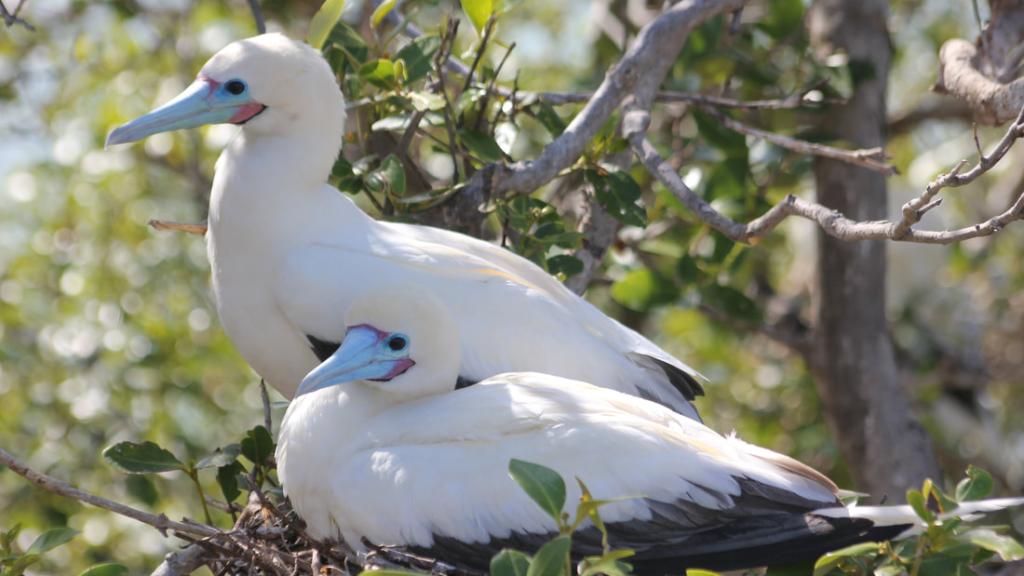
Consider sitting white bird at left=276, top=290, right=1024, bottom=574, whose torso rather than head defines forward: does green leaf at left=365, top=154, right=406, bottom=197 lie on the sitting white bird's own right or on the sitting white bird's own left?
on the sitting white bird's own right

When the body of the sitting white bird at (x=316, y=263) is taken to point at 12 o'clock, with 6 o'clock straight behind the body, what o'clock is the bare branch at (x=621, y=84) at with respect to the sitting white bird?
The bare branch is roughly at 5 o'clock from the sitting white bird.

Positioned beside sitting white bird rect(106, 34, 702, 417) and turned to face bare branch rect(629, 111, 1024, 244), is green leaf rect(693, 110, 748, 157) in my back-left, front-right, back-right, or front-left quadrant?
front-left

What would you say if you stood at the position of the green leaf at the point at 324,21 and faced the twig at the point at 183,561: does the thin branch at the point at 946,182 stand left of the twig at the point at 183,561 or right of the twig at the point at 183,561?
left

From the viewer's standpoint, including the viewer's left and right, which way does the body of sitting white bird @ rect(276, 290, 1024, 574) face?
facing to the left of the viewer

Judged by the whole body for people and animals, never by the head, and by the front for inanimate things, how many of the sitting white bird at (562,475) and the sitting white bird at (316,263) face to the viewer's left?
2

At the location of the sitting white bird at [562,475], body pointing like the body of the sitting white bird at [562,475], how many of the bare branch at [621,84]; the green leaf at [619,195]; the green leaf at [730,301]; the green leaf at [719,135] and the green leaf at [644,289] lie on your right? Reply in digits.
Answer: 5

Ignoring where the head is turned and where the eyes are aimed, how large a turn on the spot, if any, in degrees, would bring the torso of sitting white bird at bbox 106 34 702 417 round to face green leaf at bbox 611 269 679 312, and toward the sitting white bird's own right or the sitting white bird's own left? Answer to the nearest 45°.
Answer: approximately 135° to the sitting white bird's own right

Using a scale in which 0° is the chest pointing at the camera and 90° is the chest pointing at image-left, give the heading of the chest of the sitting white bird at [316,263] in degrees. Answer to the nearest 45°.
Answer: approximately 90°

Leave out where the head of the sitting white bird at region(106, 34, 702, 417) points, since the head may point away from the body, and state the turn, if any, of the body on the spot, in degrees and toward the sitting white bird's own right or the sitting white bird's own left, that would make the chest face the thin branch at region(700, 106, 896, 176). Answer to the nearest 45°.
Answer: approximately 180°

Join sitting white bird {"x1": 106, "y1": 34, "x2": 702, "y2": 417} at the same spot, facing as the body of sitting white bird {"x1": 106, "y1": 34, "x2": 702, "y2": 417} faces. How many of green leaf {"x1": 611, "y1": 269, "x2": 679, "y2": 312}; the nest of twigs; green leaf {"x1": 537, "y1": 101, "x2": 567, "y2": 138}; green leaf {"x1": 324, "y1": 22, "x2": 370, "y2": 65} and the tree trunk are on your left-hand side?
1

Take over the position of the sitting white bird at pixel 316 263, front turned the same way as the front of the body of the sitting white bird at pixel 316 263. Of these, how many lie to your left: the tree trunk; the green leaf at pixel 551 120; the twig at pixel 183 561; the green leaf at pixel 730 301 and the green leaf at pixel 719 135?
1

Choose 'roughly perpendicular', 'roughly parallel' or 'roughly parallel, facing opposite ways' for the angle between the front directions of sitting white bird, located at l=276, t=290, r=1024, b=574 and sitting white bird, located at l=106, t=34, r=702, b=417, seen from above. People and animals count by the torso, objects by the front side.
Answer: roughly parallel

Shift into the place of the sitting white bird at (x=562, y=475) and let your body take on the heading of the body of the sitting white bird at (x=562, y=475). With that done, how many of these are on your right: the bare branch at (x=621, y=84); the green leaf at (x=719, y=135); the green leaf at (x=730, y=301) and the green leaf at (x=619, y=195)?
4
